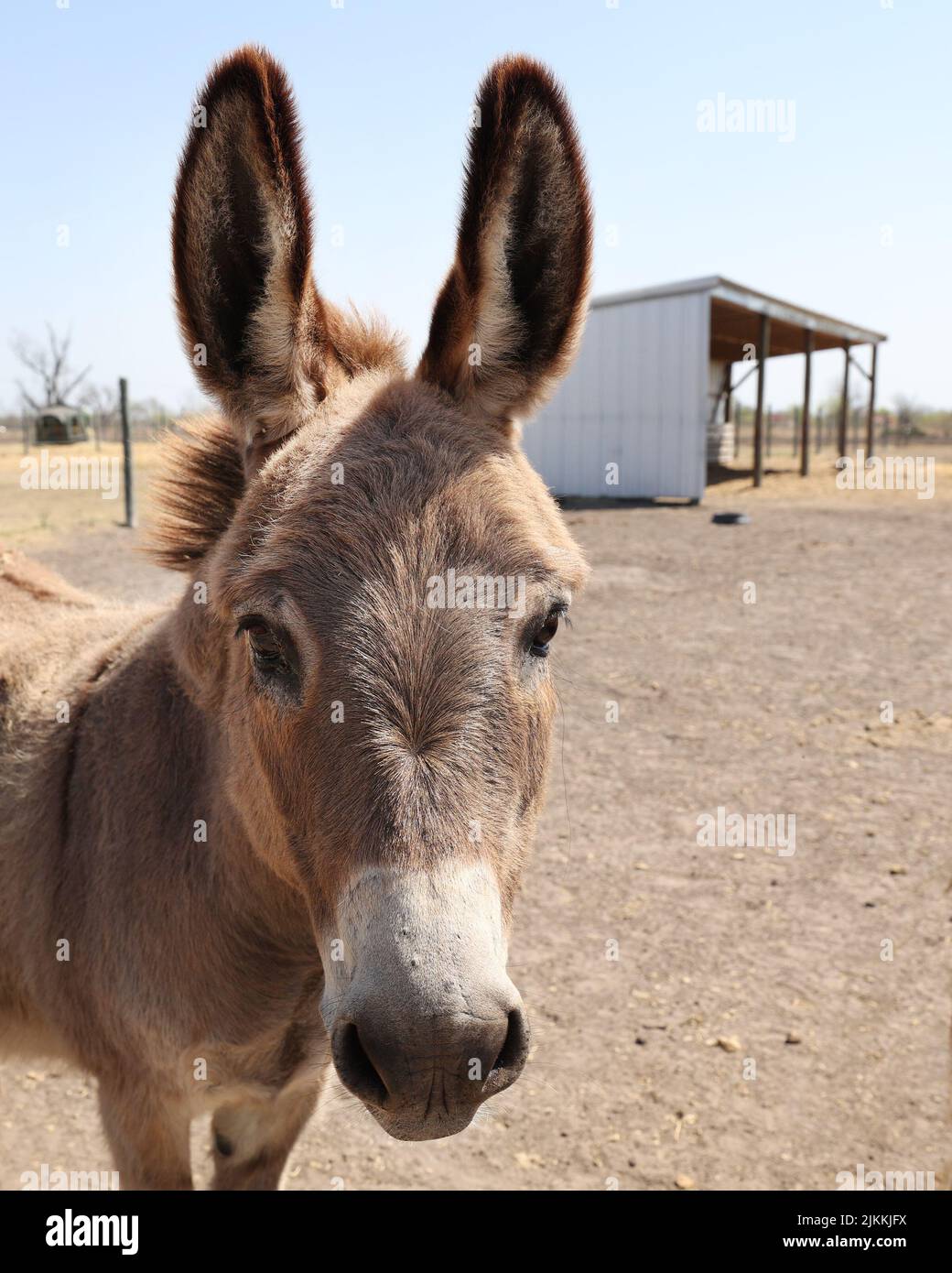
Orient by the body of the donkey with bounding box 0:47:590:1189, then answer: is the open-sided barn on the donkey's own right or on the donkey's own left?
on the donkey's own left

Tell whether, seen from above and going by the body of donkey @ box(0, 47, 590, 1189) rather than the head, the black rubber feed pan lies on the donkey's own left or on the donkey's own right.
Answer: on the donkey's own left

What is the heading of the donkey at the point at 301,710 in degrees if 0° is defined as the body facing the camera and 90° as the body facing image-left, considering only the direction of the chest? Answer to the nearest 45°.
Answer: approximately 315°

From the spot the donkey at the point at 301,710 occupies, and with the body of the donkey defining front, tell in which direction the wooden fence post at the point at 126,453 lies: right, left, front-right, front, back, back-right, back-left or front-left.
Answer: back-left
